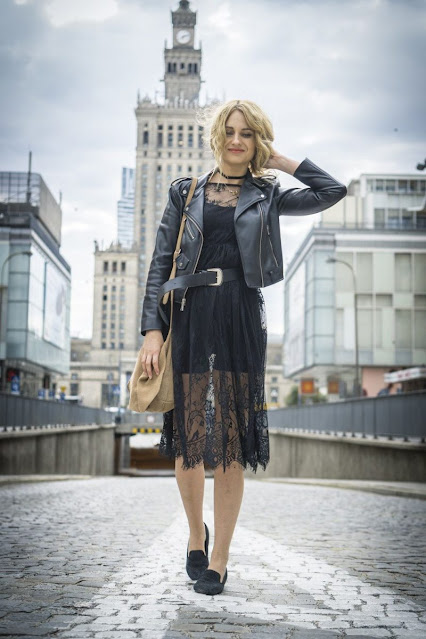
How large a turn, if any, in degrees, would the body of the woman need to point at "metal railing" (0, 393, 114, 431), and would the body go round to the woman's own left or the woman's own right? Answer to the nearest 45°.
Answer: approximately 180°

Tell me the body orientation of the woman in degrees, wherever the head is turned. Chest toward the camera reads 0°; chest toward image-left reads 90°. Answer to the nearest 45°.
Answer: approximately 0°

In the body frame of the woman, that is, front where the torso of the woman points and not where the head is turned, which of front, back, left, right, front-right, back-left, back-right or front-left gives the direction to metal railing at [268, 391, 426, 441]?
back
